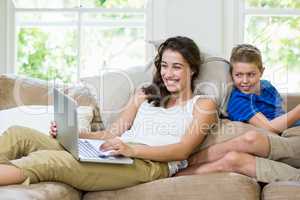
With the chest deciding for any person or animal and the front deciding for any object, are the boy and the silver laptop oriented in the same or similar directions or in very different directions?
very different directions

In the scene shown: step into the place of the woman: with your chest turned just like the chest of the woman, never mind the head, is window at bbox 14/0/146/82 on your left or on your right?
on your right

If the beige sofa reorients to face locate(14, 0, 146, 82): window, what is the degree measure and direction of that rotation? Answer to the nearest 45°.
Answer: approximately 180°

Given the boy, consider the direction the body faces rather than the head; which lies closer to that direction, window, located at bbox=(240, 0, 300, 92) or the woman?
the woman

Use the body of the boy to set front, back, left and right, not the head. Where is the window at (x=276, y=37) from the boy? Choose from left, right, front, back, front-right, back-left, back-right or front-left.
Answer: back-right

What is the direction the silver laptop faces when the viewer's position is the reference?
facing away from the viewer and to the right of the viewer

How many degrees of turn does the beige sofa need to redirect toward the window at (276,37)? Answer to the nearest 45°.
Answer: approximately 135° to its left

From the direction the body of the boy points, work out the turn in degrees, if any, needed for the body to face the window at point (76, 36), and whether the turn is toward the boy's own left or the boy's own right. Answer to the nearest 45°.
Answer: approximately 90° to the boy's own right

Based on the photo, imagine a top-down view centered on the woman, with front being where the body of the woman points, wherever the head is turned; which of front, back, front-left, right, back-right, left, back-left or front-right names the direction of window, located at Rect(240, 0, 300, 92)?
back
